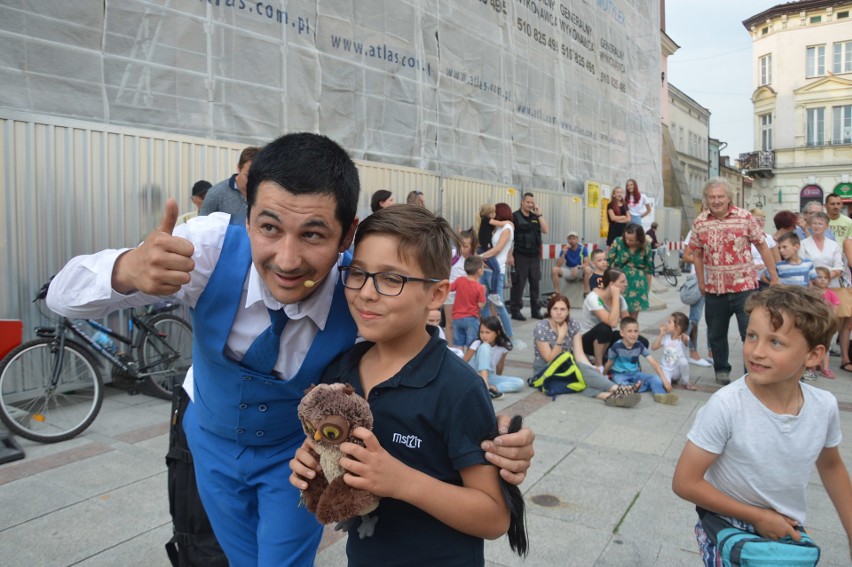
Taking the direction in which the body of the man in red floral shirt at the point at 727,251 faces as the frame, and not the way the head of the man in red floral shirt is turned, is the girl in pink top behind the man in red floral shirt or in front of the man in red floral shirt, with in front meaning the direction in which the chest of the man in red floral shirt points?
behind

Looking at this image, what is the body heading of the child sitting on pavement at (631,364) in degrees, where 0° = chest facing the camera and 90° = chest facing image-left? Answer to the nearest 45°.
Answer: approximately 315°

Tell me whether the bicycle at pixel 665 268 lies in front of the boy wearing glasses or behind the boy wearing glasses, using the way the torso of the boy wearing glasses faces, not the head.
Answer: behind

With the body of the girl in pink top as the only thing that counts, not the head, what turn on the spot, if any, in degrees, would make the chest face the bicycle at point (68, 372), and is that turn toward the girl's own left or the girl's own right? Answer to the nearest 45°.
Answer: approximately 45° to the girl's own right

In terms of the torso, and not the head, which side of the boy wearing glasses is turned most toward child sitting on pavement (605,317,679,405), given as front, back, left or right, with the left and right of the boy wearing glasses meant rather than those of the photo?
back

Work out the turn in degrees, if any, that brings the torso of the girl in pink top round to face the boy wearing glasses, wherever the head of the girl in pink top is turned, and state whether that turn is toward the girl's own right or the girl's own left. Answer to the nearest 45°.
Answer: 0° — they already face them

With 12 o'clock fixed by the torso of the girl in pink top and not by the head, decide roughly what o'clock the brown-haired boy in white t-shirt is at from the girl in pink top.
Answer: The brown-haired boy in white t-shirt is roughly at 12 o'clock from the girl in pink top.
